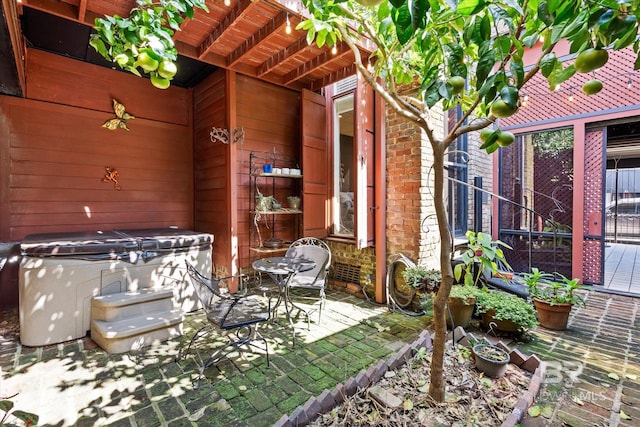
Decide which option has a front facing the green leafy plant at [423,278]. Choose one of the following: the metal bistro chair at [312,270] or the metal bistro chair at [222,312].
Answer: the metal bistro chair at [222,312]

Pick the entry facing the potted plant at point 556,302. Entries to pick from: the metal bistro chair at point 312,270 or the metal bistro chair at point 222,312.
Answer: the metal bistro chair at point 222,312

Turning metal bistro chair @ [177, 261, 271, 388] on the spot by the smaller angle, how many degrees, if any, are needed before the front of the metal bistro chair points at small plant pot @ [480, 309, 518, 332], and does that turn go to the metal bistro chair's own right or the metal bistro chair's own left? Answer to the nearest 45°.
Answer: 0° — it already faces it

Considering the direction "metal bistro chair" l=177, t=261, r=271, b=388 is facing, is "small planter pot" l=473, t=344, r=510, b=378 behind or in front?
in front

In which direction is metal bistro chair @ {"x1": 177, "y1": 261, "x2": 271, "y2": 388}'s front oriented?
to the viewer's right

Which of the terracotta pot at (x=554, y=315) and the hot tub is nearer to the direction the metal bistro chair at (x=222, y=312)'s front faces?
the terracotta pot

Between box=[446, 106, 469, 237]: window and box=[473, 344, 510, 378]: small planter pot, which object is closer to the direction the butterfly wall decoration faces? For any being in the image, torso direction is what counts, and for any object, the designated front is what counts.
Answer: the small planter pot

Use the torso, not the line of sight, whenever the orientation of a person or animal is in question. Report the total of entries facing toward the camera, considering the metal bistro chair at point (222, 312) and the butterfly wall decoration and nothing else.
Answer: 1

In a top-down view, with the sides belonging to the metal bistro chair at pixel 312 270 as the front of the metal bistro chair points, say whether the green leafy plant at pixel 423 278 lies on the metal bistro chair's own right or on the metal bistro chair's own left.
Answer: on the metal bistro chair's own left

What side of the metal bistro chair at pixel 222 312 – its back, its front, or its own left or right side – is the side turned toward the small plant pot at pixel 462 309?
front

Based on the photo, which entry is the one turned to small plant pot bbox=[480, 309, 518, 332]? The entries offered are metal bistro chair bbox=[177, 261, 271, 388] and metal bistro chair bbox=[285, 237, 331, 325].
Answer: metal bistro chair bbox=[177, 261, 271, 388]

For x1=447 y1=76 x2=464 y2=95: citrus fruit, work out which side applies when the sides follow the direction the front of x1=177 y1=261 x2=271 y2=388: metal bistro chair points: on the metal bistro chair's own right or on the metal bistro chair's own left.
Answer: on the metal bistro chair's own right
